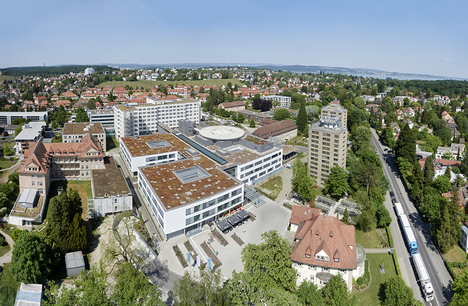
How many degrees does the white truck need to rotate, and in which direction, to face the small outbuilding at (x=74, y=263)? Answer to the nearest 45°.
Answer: approximately 45° to its right

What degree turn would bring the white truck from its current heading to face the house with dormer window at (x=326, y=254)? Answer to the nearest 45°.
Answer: approximately 45° to its right

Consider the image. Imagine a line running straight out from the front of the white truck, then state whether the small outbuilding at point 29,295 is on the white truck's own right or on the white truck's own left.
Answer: on the white truck's own right

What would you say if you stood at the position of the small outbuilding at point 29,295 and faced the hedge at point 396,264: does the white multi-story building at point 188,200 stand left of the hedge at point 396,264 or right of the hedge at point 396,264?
left

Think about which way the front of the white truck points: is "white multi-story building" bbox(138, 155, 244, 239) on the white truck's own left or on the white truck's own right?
on the white truck's own right

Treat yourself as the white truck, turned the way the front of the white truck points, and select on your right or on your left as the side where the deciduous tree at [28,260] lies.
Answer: on your right

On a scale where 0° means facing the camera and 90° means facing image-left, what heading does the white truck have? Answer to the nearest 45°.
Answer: approximately 0°
